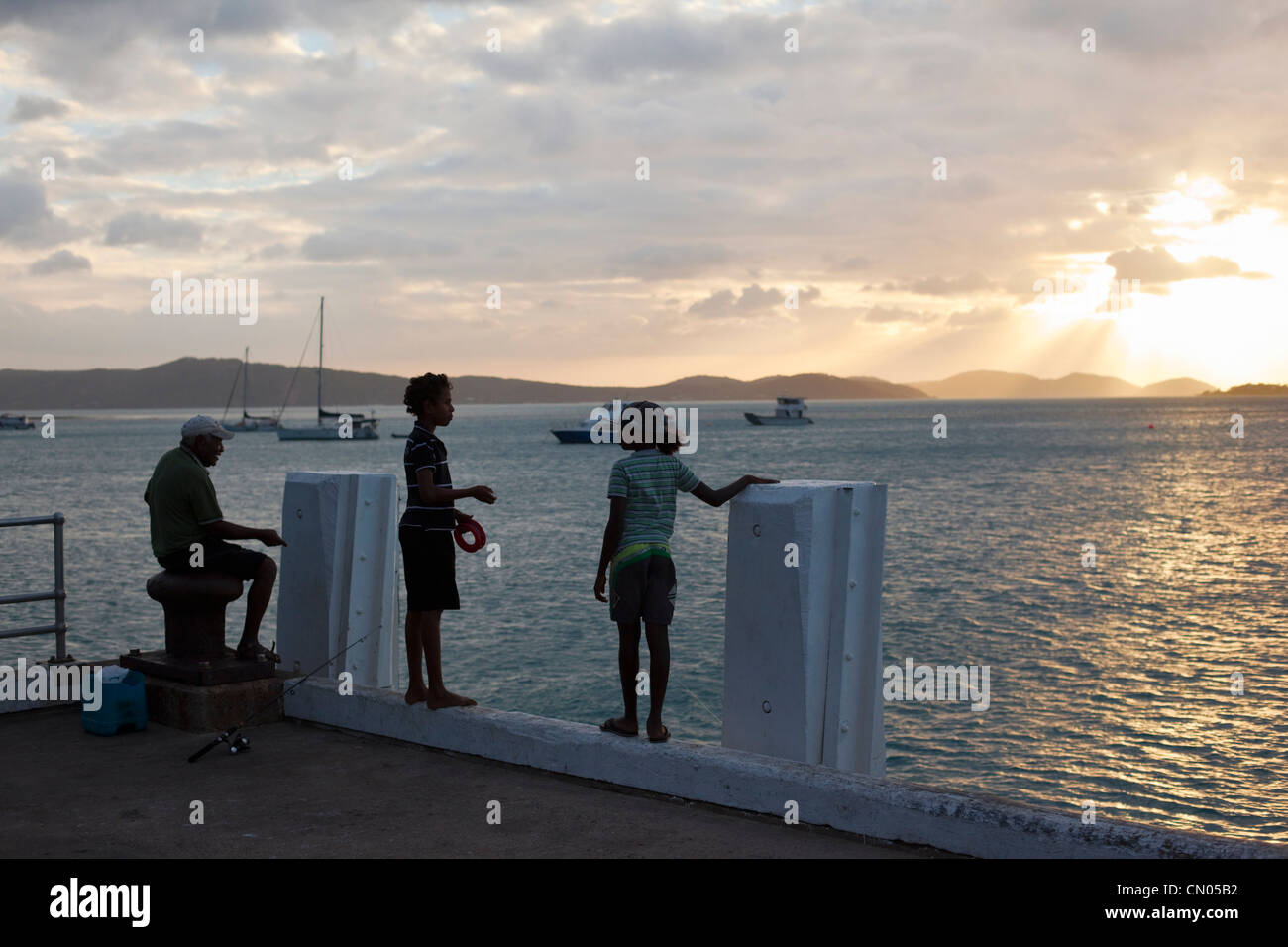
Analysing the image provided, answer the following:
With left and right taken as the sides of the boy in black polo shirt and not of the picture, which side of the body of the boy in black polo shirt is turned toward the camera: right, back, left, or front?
right

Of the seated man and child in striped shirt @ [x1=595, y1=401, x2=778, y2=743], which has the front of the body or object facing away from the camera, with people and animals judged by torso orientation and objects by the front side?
the child in striped shirt

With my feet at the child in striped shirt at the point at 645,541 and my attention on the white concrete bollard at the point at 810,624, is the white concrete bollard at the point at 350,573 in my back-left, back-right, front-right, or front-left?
back-left

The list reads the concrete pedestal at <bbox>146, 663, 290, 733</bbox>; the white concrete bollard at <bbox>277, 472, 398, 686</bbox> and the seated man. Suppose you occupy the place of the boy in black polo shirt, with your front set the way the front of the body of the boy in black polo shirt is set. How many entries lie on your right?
0

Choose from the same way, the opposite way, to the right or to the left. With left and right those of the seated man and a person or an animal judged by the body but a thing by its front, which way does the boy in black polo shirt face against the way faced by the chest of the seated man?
the same way

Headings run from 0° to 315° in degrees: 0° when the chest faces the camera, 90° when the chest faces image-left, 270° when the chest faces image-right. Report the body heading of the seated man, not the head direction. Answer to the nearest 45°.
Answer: approximately 270°

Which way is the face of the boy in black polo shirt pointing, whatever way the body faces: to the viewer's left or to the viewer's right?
to the viewer's right

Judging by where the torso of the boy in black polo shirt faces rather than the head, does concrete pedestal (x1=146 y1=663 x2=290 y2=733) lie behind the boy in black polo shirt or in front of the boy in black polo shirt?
behind

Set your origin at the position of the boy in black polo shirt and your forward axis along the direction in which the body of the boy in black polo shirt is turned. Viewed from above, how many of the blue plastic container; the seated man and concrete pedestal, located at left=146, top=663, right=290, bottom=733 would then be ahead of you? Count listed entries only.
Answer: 0

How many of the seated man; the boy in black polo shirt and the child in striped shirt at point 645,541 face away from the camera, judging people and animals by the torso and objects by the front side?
1

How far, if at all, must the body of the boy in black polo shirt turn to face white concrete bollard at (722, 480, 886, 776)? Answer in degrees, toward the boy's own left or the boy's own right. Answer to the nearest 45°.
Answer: approximately 45° to the boy's own right

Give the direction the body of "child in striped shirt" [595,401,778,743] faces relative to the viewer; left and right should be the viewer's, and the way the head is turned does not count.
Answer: facing away from the viewer

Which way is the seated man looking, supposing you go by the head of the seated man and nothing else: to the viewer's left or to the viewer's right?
to the viewer's right

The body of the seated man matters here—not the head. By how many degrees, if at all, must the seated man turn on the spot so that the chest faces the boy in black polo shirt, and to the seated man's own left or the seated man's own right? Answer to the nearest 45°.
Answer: approximately 45° to the seated man's own right
